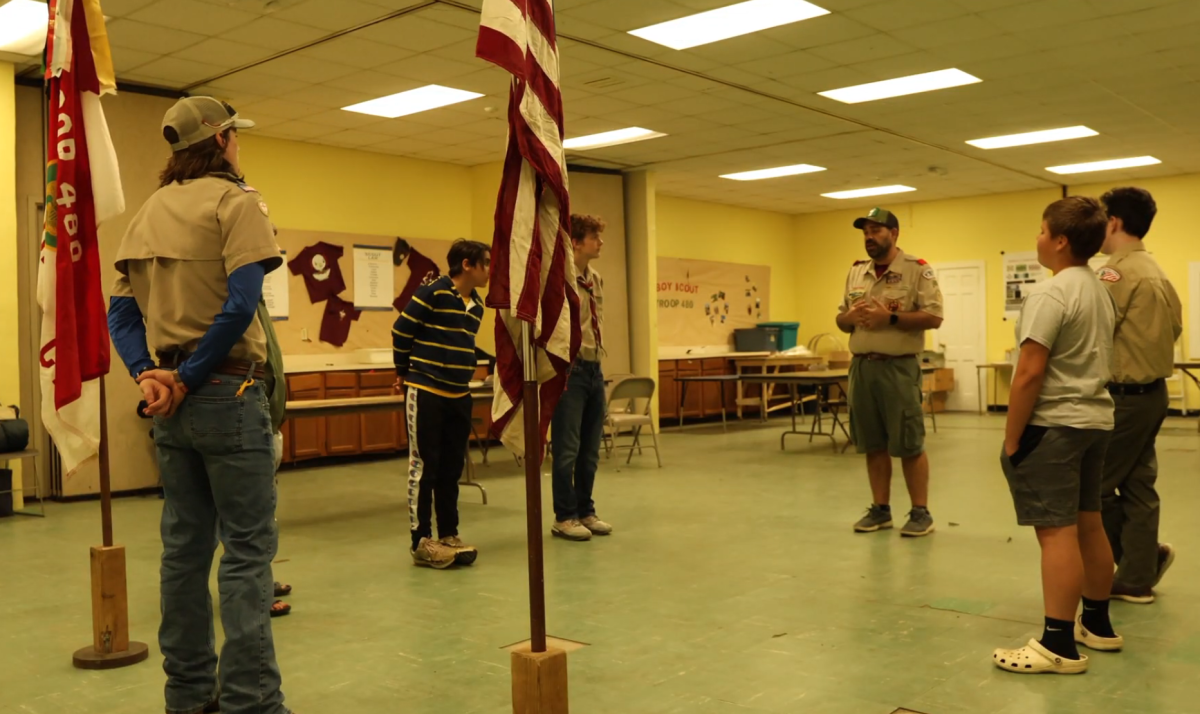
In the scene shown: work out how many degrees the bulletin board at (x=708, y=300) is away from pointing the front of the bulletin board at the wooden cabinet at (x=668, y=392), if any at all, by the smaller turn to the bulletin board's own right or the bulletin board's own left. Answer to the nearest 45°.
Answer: approximately 45° to the bulletin board's own right

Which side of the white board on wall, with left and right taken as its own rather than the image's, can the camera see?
front

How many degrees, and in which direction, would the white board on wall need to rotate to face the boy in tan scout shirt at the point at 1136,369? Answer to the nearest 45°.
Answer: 0° — it already faces them

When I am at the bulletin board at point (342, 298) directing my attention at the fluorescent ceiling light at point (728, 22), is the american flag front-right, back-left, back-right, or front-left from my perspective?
front-right

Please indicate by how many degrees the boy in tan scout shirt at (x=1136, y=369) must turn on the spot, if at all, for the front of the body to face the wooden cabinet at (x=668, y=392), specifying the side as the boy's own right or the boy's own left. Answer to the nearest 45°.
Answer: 0° — they already face it

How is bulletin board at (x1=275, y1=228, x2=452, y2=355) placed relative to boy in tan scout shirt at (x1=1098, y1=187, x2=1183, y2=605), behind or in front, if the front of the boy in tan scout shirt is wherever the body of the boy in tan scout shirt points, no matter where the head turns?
in front

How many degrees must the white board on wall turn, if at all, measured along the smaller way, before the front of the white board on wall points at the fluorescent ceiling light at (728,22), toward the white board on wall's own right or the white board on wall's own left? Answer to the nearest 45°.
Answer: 0° — it already faces it

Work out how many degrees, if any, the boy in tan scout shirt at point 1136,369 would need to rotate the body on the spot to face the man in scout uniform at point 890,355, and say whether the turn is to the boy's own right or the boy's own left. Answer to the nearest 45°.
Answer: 0° — they already face them

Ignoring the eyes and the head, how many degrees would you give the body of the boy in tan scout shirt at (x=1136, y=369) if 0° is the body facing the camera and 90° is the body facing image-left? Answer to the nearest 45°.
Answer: approximately 135°

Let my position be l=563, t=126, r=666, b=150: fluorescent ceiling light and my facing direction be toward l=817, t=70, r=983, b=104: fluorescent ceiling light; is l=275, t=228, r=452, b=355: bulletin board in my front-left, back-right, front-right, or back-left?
back-right

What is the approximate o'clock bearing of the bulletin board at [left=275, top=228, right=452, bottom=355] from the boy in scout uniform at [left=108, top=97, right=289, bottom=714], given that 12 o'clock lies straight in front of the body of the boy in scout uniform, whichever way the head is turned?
The bulletin board is roughly at 11 o'clock from the boy in scout uniform.

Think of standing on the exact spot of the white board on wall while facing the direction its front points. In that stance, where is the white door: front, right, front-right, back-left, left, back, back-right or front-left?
right

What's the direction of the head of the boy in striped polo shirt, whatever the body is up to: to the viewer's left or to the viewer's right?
to the viewer's right

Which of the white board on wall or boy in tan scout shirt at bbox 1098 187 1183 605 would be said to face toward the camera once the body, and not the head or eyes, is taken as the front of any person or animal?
the white board on wall

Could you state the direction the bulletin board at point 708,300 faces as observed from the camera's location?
facing the viewer and to the right of the viewer

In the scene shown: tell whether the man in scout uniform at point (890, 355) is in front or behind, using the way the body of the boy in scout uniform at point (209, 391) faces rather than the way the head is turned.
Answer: in front

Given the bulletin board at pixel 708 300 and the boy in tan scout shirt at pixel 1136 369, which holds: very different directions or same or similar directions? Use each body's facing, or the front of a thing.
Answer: very different directions

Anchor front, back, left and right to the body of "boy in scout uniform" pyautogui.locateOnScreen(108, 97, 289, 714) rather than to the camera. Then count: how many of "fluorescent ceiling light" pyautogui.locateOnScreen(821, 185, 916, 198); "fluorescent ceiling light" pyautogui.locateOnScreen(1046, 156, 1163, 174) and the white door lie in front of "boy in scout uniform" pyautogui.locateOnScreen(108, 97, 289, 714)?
3

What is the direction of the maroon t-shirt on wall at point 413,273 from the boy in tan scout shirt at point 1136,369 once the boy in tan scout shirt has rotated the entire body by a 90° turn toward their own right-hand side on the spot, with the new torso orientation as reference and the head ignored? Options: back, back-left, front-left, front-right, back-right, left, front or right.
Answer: left

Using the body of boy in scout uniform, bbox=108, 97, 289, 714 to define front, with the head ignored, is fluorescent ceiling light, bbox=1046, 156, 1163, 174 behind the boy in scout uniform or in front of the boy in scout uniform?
in front

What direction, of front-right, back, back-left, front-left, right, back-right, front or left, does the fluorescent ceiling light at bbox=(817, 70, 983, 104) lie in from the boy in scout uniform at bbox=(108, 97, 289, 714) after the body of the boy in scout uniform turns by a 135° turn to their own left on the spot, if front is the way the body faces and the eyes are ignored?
back-right
